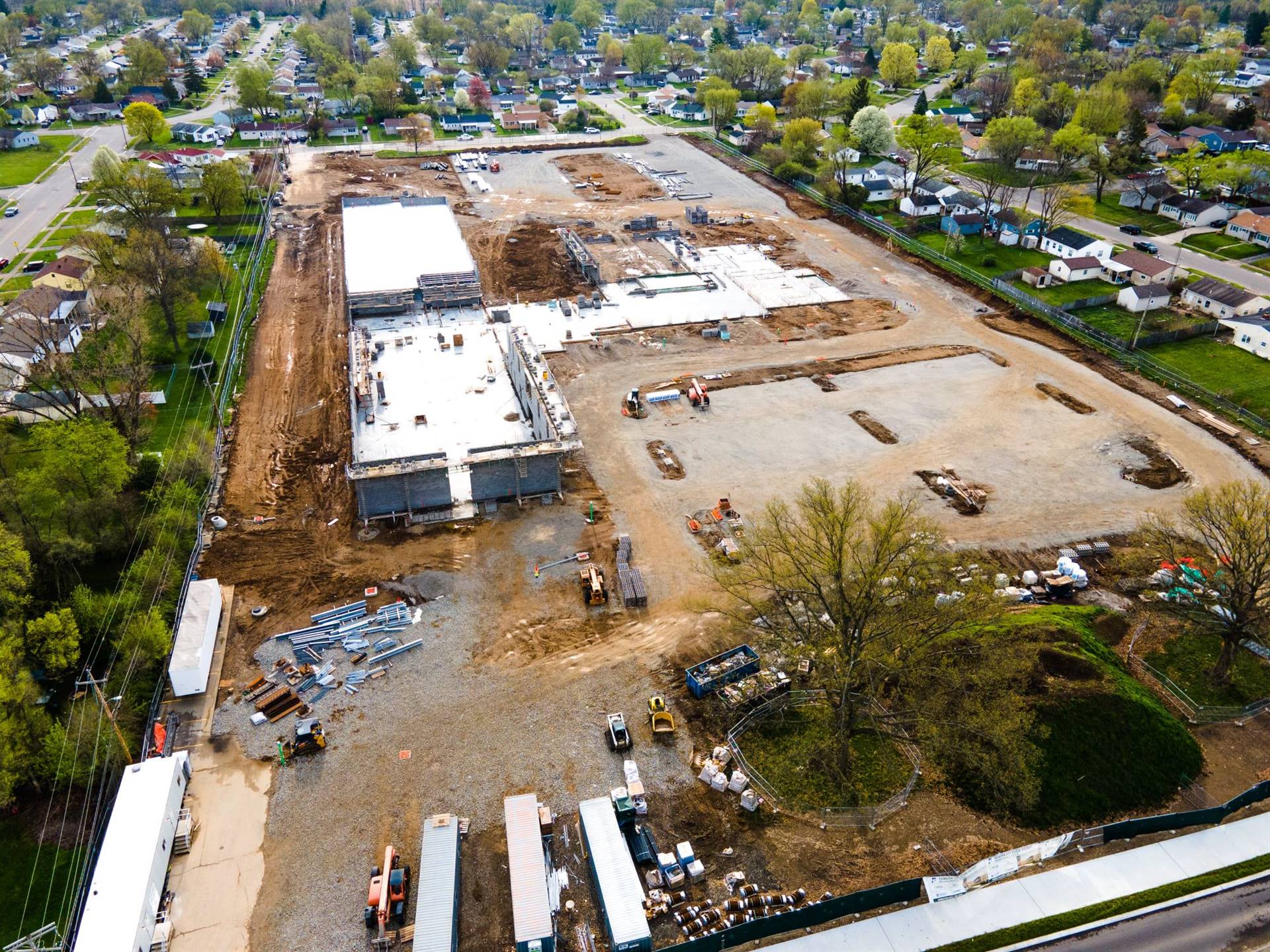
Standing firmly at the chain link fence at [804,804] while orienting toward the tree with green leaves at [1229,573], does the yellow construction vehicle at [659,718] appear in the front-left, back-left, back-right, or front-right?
back-left

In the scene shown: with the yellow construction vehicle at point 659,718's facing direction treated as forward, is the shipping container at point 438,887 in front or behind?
in front

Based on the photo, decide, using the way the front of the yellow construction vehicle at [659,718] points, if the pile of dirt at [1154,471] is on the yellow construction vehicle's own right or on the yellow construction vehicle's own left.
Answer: on the yellow construction vehicle's own left

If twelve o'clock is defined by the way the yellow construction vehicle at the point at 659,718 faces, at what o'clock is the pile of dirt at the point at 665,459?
The pile of dirt is roughly at 6 o'clock from the yellow construction vehicle.

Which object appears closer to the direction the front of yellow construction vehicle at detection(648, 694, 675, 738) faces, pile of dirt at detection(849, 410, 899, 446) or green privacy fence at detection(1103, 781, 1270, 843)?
the green privacy fence

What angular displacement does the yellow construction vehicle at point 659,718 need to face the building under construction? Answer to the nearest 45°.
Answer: approximately 135° to its right

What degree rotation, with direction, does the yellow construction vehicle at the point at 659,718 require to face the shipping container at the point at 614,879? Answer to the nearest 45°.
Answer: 0° — it already faces it

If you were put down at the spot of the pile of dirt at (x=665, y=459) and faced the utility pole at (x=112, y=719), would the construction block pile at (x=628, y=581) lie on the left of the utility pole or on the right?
left

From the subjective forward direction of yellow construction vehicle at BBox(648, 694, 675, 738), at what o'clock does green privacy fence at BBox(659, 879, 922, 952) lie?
The green privacy fence is roughly at 11 o'clock from the yellow construction vehicle.

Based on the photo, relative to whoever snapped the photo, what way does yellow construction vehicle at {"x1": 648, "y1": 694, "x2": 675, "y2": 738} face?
facing the viewer

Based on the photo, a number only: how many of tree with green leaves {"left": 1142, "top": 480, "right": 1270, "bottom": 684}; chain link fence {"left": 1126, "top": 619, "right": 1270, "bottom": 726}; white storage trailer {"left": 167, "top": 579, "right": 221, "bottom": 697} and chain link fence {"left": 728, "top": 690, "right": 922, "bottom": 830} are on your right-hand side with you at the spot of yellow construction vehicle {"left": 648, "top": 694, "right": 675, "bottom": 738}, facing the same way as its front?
1

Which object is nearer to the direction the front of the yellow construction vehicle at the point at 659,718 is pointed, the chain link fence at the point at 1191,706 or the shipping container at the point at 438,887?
the shipping container

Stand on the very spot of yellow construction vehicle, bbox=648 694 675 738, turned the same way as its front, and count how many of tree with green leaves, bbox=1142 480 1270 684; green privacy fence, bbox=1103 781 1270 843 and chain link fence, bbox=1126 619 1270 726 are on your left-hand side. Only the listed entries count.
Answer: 3

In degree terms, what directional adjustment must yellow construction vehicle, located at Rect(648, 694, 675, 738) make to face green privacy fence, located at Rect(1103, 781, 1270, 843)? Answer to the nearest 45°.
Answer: approximately 90° to its left
